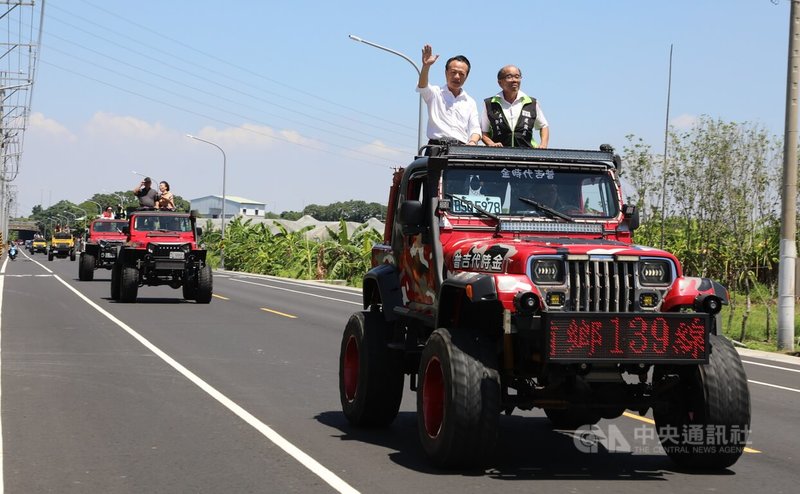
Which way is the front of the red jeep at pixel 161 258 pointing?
toward the camera

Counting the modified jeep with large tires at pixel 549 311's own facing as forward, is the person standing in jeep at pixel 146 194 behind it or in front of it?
behind

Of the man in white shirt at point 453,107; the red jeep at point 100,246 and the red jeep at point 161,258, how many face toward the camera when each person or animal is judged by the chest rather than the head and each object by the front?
3

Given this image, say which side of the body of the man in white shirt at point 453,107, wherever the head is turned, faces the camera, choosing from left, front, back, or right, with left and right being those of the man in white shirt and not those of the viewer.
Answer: front

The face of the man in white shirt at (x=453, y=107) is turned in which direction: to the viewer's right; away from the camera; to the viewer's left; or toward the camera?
toward the camera

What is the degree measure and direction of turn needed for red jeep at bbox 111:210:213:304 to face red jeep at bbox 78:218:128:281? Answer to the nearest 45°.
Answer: approximately 180°

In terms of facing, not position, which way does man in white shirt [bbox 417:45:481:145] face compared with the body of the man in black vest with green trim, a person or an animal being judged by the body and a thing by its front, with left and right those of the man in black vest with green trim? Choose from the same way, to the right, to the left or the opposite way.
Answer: the same way

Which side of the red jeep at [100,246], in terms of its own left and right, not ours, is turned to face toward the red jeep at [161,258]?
front

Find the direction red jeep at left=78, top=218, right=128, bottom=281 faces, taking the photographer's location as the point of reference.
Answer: facing the viewer

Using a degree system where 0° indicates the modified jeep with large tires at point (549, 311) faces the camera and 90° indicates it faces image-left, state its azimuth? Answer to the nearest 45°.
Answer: approximately 315°

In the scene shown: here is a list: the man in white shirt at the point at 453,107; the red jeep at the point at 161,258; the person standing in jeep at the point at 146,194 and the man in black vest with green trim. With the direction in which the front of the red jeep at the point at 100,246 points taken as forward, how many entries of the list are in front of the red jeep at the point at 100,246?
4

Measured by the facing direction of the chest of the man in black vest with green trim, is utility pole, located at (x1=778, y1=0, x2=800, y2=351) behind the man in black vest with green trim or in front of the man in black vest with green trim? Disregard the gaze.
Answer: behind

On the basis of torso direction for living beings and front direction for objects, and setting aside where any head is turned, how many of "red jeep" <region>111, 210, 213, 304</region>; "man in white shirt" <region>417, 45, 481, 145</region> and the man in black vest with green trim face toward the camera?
3
